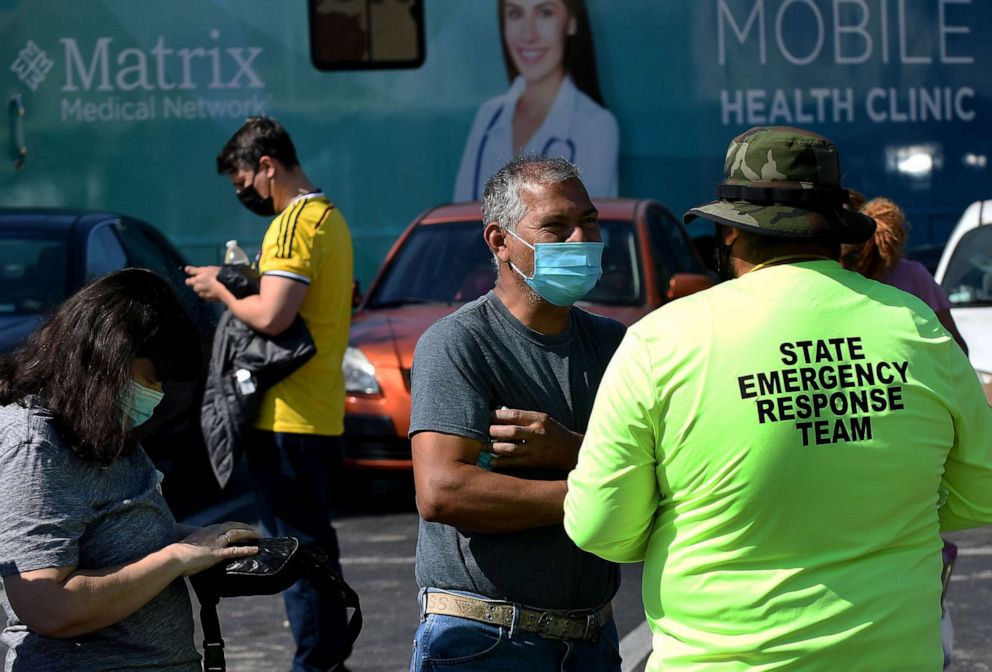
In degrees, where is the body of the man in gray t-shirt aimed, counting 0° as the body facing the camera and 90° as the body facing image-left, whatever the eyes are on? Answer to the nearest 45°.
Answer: approximately 315°

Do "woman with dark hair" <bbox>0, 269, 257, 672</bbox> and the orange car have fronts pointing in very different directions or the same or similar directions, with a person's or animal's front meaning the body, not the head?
very different directions

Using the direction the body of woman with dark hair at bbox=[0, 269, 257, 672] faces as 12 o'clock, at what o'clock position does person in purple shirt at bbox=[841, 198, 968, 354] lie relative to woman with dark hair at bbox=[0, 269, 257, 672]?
person in purple shirt at bbox=[841, 198, 968, 354] is roughly at 11 o'clock from woman with dark hair at bbox=[0, 269, 257, 672].

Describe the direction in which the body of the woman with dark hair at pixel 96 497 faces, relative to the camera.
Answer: to the viewer's right

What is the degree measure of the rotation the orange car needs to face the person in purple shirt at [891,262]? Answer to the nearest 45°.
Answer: approximately 90° to its left

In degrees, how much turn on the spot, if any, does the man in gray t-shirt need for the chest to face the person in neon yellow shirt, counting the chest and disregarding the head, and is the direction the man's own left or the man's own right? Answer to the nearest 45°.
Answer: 0° — they already face them

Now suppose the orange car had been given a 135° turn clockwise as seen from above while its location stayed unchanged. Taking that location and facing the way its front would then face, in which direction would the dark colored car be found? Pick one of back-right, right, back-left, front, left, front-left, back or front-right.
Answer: left

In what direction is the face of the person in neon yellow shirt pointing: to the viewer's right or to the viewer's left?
to the viewer's left

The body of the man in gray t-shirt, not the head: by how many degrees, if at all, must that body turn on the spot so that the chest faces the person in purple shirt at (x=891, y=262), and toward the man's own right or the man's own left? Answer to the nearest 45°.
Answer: approximately 90° to the man's own left

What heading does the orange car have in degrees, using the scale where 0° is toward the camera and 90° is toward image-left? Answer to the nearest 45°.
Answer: approximately 45°

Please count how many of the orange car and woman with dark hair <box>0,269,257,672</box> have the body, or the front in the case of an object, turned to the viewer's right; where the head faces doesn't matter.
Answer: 1
